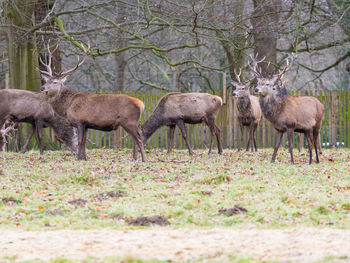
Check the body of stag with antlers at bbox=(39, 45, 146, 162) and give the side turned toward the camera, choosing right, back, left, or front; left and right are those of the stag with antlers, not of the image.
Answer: left

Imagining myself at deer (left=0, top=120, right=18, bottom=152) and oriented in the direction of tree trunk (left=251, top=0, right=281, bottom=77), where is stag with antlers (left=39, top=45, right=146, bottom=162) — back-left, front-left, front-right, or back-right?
front-right

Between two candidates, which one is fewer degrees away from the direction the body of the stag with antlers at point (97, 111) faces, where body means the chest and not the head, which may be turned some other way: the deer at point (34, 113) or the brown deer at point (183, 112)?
the deer

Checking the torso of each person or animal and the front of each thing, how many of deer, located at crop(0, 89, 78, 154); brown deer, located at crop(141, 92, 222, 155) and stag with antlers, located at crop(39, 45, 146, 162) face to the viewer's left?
2

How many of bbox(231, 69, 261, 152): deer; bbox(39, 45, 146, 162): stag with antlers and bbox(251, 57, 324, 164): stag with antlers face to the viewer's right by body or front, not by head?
0

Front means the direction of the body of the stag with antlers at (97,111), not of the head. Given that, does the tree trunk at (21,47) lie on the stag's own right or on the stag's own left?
on the stag's own right

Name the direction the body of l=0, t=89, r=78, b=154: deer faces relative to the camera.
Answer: to the viewer's right

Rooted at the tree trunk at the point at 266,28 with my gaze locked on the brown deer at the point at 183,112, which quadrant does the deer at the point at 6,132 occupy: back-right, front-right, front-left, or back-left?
front-right

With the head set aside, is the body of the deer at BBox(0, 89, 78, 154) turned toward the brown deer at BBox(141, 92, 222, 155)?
yes

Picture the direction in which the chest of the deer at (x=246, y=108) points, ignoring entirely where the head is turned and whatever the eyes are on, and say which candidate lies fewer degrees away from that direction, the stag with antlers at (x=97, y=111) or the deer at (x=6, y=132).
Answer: the stag with antlers

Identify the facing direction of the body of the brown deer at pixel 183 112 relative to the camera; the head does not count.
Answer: to the viewer's left

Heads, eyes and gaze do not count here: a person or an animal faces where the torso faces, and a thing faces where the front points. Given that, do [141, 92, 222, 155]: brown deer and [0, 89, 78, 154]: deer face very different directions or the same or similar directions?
very different directions

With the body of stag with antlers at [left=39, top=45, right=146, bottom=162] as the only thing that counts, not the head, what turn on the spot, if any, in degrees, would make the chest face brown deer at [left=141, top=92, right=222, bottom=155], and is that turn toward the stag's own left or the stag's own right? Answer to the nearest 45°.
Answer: approximately 135° to the stag's own right

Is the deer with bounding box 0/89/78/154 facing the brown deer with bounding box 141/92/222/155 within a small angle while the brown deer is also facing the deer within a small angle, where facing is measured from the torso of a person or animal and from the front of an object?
yes
